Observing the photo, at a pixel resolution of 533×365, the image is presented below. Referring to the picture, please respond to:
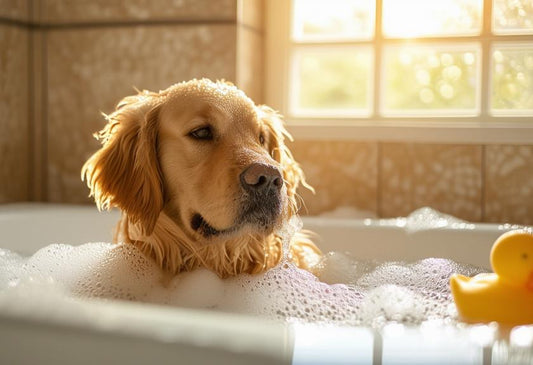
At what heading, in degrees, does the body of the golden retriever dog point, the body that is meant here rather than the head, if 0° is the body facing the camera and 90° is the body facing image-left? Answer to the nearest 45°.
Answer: approximately 315°

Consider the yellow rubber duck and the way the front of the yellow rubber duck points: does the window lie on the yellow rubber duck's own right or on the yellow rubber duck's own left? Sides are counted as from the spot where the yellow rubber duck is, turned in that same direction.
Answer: on the yellow rubber duck's own left

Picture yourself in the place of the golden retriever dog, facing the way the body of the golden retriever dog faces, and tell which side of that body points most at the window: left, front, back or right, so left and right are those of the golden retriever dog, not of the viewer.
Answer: left

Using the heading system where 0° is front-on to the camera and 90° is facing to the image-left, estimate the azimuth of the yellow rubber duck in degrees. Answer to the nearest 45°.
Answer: approximately 270°
